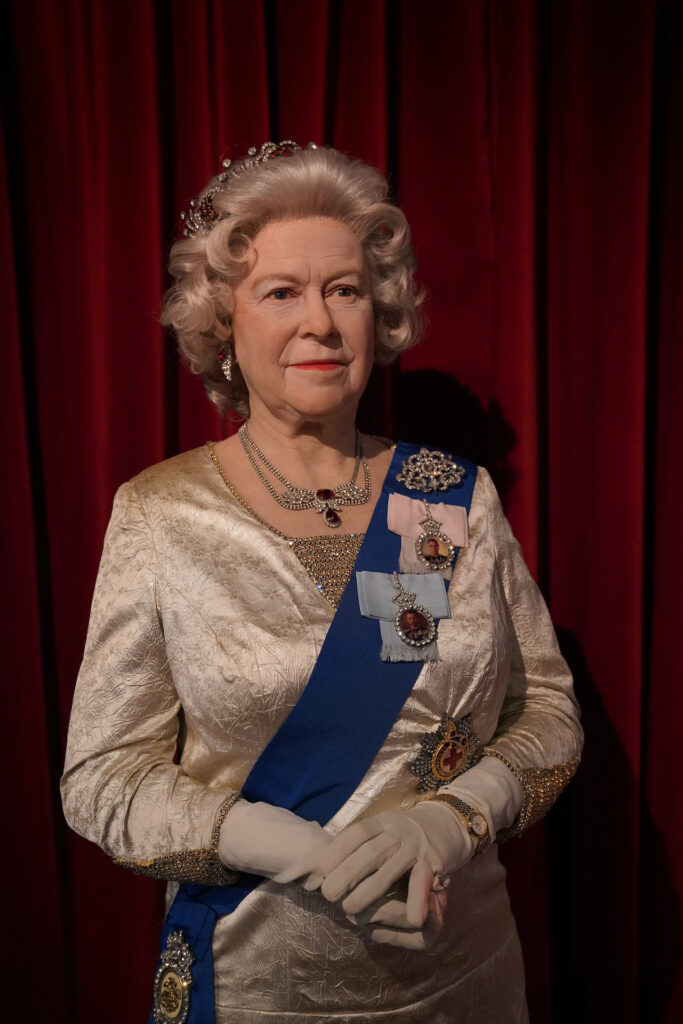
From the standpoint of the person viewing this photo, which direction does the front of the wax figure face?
facing the viewer and to the right of the viewer
